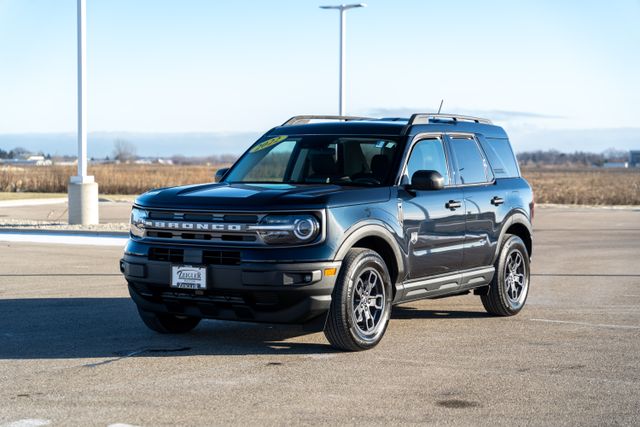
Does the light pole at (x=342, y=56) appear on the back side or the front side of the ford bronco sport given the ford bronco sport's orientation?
on the back side

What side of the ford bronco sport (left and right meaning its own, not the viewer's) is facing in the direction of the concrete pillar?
right

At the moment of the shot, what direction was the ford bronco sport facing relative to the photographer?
facing the viewer and to the left of the viewer

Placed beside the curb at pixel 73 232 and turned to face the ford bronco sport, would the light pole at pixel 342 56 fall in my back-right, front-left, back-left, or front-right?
back-left

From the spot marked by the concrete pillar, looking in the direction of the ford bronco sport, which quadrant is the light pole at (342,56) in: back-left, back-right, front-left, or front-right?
back-left

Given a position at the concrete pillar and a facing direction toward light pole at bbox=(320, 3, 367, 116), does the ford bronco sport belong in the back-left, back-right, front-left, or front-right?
back-right

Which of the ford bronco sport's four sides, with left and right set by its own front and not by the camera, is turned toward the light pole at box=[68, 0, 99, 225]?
right

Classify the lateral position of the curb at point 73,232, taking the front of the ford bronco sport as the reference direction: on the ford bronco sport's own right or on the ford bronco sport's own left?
on the ford bronco sport's own right
